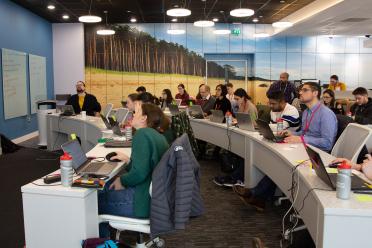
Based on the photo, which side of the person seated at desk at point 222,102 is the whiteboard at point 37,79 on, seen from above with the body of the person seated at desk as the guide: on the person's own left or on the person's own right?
on the person's own right

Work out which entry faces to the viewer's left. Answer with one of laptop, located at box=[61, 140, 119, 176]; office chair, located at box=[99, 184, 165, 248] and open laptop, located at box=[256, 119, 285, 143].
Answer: the office chair

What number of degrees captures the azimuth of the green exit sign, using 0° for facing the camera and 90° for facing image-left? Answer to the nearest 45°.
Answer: approximately 0°

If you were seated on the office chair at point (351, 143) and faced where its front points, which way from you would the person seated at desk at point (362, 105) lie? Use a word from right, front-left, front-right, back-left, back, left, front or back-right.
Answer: back-right

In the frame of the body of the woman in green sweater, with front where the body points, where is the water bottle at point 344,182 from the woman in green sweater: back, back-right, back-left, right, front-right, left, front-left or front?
back-left

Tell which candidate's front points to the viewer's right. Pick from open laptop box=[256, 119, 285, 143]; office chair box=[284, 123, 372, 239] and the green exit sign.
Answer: the open laptop

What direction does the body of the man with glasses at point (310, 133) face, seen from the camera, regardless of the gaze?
to the viewer's left

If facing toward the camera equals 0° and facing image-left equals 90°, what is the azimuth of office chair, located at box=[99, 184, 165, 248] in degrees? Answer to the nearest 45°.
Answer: approximately 90°

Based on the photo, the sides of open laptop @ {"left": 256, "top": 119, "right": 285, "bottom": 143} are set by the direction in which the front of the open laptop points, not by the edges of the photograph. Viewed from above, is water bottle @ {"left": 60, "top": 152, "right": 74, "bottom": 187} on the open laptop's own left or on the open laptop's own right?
on the open laptop's own right

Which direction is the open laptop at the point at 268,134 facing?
to the viewer's right

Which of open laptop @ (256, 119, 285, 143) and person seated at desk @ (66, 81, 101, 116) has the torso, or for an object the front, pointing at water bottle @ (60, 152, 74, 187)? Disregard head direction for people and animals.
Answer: the person seated at desk

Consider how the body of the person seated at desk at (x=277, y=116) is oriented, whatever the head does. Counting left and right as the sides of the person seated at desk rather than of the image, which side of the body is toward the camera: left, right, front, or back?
left

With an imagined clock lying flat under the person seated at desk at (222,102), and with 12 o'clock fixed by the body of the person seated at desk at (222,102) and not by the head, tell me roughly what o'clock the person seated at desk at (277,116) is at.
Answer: the person seated at desk at (277,116) is roughly at 10 o'clock from the person seated at desk at (222,102).

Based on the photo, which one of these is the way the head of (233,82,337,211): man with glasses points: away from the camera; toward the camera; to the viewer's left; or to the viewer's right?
to the viewer's left

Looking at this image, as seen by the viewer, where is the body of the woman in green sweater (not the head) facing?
to the viewer's left

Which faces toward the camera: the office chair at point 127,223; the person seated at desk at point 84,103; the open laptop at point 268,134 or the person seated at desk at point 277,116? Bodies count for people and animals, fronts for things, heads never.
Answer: the person seated at desk at point 84,103

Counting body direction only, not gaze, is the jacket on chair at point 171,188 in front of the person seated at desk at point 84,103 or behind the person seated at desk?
in front

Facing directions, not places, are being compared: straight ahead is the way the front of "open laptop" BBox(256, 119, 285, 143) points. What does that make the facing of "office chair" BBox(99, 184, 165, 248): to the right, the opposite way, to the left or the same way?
the opposite way

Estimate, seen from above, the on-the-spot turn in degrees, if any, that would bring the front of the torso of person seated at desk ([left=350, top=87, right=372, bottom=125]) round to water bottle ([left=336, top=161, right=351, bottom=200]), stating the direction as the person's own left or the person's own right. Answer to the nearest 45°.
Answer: approximately 45° to the person's own left
